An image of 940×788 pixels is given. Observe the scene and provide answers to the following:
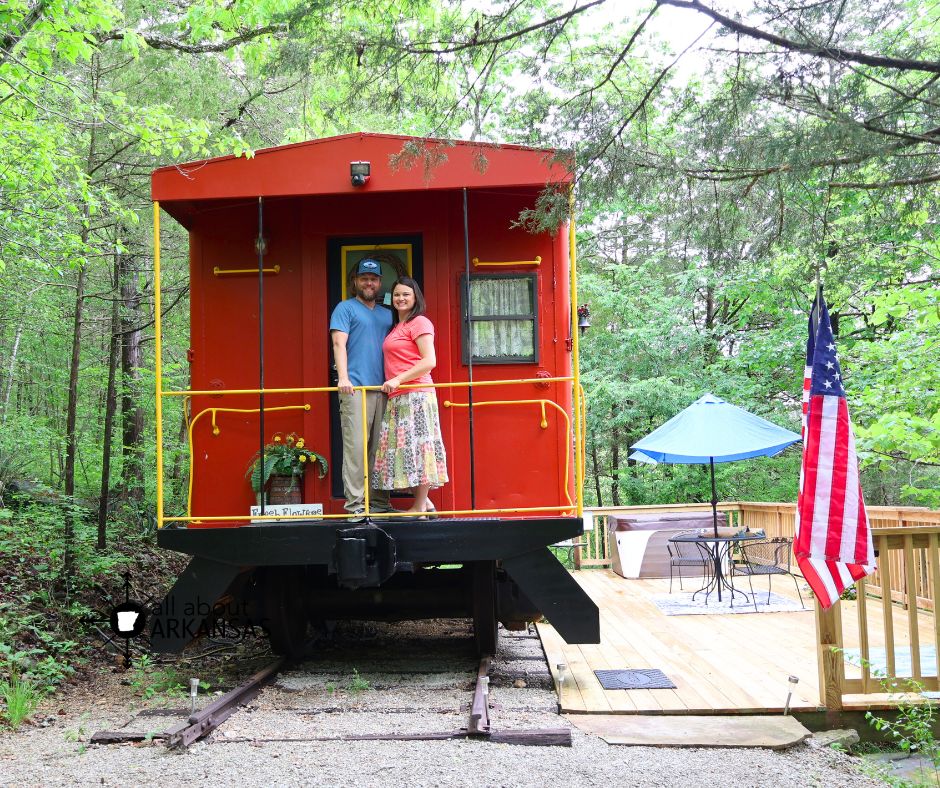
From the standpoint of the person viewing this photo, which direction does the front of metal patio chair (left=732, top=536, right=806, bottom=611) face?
facing away from the viewer and to the left of the viewer

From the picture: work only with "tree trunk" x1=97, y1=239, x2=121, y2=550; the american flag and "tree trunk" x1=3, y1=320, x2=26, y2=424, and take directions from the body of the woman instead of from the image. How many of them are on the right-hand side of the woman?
2

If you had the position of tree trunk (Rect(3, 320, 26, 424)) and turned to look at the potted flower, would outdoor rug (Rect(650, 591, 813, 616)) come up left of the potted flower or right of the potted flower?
left

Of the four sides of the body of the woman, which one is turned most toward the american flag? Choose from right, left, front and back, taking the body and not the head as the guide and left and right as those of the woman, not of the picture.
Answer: left

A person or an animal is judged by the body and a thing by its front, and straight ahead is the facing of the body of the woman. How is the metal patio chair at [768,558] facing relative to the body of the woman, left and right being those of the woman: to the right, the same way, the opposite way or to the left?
to the right

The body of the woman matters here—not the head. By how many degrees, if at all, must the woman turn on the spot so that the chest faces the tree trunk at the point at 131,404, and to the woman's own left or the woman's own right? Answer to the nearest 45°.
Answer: approximately 90° to the woman's own right
